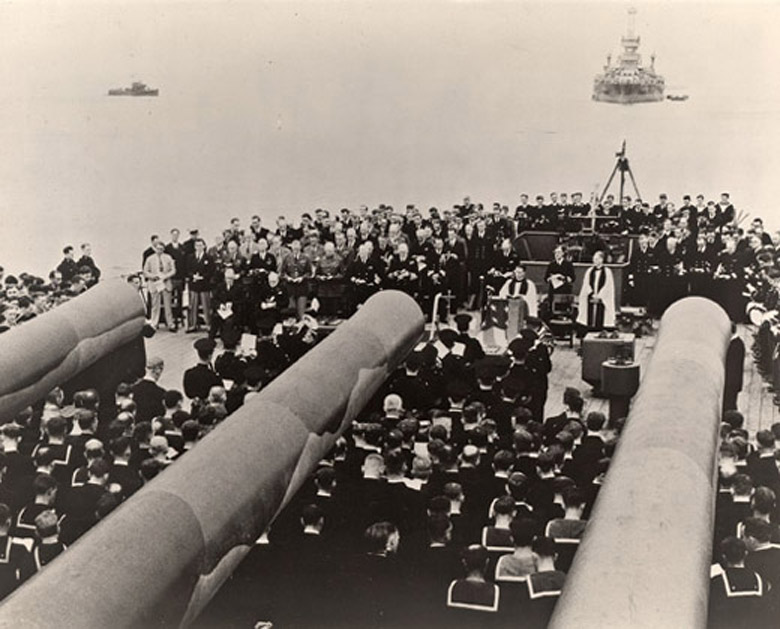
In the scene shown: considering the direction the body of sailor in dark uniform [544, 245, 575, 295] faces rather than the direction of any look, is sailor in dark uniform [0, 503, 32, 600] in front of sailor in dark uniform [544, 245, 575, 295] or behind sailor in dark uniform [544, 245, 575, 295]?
in front

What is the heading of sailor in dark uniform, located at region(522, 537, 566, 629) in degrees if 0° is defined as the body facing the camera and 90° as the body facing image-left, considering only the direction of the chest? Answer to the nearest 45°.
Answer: approximately 180°

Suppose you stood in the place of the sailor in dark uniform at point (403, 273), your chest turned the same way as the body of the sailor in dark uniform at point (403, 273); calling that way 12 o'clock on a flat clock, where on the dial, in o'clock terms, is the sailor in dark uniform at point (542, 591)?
the sailor in dark uniform at point (542, 591) is roughly at 12 o'clock from the sailor in dark uniform at point (403, 273).

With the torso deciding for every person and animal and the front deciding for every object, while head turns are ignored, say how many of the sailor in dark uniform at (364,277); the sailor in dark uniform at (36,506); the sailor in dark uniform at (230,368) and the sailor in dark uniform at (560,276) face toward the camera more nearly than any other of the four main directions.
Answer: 2

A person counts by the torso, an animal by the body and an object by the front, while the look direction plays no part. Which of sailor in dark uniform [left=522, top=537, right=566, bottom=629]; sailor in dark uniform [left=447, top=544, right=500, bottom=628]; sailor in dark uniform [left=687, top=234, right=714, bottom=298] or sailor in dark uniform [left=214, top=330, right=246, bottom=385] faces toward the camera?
sailor in dark uniform [left=687, top=234, right=714, bottom=298]

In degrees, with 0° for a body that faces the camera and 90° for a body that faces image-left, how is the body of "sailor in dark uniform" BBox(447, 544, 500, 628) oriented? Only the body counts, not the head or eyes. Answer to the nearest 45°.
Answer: approximately 180°

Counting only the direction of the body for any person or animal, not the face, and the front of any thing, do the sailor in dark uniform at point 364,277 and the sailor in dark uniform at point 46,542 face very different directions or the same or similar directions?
very different directions

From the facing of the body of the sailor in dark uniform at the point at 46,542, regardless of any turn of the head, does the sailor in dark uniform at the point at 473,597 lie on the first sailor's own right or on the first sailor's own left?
on the first sailor's own right

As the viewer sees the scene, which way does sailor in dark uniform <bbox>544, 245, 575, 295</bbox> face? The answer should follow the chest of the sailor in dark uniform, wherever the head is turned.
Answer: toward the camera

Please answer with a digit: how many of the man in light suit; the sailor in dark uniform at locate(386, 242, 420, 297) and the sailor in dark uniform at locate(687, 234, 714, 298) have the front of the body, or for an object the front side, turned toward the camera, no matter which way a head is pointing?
3

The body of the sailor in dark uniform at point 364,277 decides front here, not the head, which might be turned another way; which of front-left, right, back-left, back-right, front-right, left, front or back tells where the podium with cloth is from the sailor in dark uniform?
front-left

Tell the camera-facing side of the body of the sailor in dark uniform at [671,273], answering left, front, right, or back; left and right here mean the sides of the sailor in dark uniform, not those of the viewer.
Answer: front

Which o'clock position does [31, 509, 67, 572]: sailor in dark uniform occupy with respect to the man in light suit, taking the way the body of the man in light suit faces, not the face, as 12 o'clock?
The sailor in dark uniform is roughly at 12 o'clock from the man in light suit.

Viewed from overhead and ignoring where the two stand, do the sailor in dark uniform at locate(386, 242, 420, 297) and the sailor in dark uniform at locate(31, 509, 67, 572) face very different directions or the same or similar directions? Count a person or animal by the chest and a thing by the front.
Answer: very different directions

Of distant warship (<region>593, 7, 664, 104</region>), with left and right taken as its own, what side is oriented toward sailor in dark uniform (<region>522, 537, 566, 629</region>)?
front

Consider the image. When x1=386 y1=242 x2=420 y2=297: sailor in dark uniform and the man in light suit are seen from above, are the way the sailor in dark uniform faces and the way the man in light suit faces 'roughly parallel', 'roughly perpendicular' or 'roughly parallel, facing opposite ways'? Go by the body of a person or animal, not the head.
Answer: roughly parallel

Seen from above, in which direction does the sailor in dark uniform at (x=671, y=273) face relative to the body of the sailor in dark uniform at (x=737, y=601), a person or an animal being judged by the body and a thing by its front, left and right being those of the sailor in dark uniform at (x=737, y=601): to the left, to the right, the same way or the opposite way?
the opposite way

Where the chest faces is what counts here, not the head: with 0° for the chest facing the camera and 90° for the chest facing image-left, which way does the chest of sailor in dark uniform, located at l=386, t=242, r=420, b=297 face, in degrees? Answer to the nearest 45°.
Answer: approximately 0°
